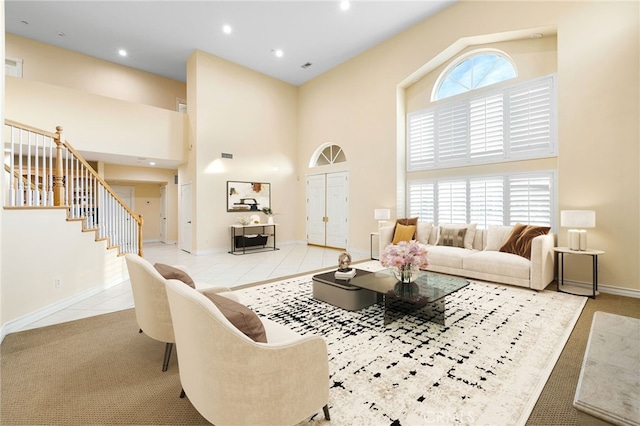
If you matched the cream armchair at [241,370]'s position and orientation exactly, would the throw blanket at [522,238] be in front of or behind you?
in front

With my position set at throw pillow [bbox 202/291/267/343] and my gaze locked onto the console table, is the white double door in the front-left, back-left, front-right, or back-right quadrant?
front-right

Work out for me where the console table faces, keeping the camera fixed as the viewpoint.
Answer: facing the viewer and to the right of the viewer

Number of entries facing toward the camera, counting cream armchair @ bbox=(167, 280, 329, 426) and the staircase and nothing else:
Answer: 0

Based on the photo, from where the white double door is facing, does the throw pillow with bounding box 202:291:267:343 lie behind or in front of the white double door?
in front

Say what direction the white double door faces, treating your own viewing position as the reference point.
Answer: facing the viewer and to the left of the viewer

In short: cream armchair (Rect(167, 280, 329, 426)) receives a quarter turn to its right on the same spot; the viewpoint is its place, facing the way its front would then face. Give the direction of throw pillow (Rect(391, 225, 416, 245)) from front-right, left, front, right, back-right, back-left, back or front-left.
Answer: left

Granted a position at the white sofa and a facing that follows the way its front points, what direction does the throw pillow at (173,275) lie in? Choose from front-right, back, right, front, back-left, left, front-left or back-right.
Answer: front

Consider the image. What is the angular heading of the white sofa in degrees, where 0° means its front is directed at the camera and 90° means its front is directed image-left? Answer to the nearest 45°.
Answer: approximately 45°

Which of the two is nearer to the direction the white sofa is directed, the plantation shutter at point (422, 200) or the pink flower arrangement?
the pink flower arrangement

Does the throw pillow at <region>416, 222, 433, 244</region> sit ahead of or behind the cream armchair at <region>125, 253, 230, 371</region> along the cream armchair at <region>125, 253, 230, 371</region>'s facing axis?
ahead

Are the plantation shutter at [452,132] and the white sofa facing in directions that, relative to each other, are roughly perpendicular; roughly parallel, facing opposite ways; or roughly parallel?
roughly parallel

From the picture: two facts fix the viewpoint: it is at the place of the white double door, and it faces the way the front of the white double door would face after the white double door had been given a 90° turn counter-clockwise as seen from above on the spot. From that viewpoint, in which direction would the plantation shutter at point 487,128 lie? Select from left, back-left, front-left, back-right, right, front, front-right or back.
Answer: front

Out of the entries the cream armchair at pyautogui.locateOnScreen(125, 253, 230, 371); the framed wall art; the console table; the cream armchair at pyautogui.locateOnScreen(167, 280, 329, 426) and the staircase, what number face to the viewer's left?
0

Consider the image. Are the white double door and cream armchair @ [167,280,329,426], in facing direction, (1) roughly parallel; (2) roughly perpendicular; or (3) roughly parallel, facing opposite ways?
roughly parallel, facing opposite ways

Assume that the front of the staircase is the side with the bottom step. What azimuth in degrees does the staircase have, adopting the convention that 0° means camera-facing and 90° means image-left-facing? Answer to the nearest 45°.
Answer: approximately 225°
